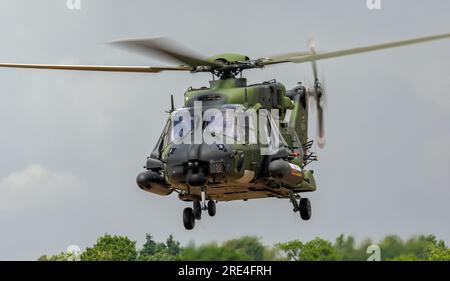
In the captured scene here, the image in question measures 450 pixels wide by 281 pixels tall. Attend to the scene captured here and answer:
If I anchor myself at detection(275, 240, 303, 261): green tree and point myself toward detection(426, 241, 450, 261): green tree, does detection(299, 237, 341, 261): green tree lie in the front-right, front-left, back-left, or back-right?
front-right

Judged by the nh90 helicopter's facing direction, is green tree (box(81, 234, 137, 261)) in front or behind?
behind

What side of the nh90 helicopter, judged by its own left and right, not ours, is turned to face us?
front

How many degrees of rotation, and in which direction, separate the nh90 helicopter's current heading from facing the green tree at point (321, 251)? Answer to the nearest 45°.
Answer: approximately 135° to its left

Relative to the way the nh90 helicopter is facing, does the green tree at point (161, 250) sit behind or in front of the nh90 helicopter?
behind

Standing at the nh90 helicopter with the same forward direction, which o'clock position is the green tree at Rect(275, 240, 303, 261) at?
The green tree is roughly at 7 o'clock from the nh90 helicopter.
